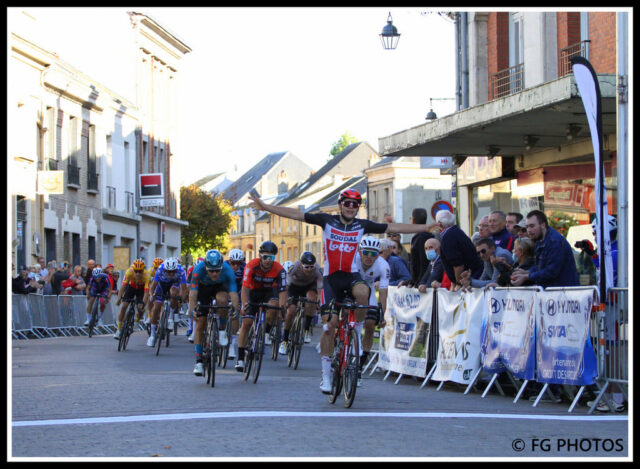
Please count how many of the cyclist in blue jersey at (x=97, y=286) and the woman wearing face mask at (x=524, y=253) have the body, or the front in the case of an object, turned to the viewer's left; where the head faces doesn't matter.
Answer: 1

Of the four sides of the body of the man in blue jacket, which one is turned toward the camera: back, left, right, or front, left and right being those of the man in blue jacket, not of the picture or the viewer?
left

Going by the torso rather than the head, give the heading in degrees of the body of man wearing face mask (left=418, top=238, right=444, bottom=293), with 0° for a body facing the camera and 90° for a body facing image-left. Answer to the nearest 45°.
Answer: approximately 45°

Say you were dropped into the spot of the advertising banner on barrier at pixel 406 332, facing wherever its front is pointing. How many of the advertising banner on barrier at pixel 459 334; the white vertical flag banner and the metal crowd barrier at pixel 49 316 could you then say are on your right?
1

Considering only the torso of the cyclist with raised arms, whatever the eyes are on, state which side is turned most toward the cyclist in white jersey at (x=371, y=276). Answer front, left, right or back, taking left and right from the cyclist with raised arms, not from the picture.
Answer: back

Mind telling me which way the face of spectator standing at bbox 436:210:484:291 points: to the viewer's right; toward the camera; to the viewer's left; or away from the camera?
to the viewer's left

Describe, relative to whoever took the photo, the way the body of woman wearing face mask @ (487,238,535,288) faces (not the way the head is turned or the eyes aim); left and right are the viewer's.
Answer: facing to the left of the viewer
